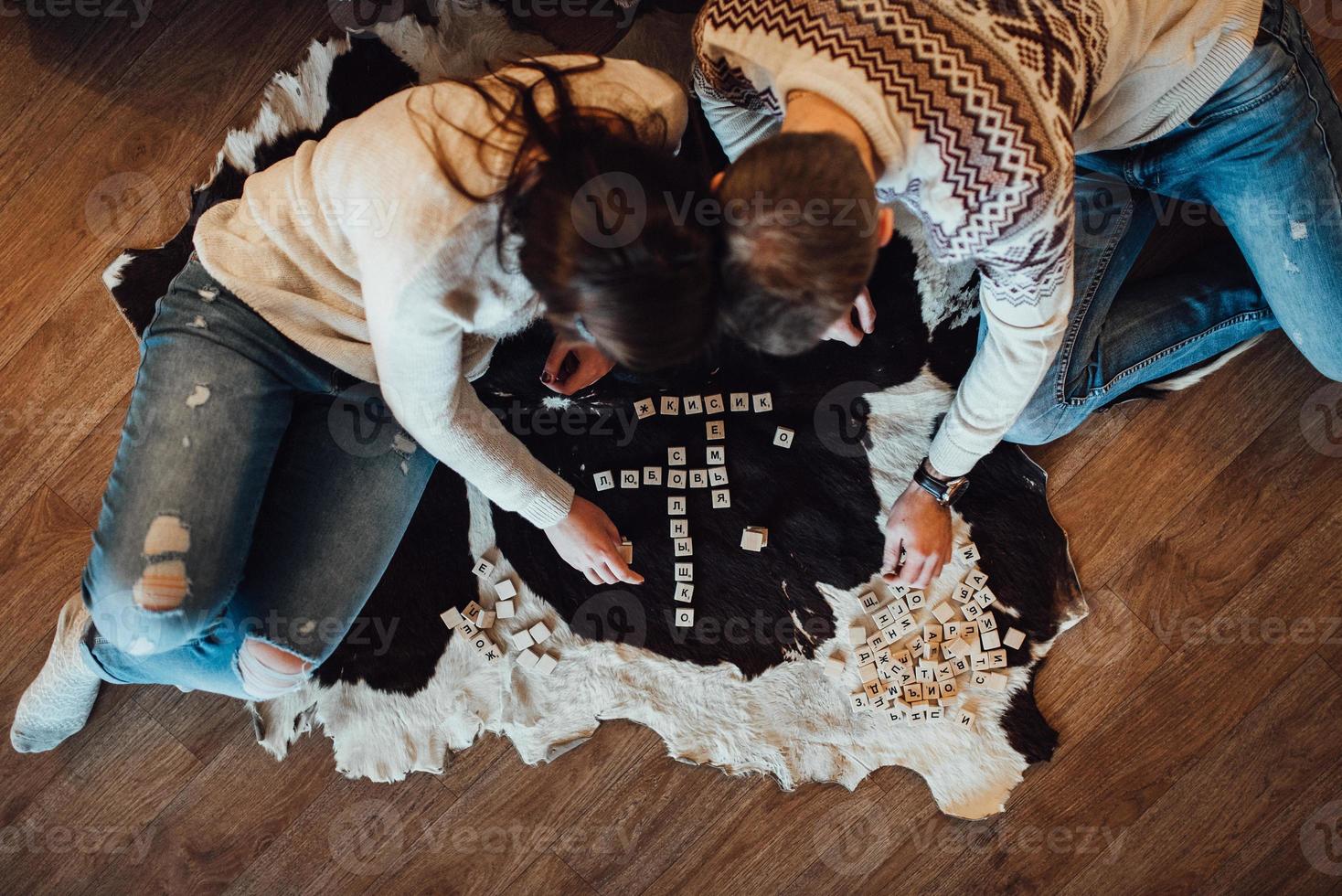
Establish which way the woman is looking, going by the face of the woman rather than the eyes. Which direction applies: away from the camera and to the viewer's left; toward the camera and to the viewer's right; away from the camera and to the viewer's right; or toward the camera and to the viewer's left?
toward the camera and to the viewer's right

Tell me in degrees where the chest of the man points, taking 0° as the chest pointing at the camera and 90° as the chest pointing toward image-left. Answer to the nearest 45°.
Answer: approximately 45°

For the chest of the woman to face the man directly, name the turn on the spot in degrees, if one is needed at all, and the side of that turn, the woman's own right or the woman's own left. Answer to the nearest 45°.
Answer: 0° — they already face them

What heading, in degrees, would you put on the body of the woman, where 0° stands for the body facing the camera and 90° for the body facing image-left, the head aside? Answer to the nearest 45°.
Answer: approximately 315°
